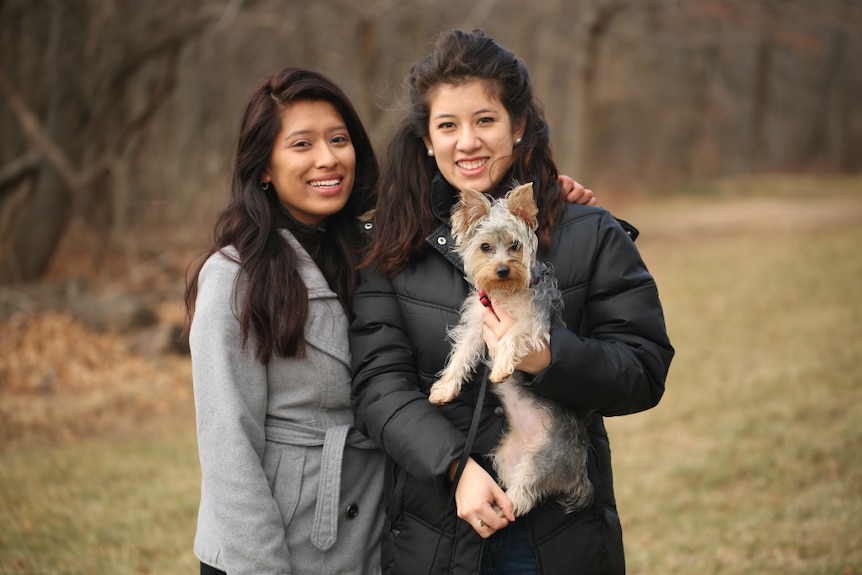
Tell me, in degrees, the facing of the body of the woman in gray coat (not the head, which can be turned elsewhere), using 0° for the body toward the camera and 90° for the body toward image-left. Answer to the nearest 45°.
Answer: approximately 315°

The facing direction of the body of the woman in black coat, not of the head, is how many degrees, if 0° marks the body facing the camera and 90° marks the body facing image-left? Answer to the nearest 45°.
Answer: approximately 0°

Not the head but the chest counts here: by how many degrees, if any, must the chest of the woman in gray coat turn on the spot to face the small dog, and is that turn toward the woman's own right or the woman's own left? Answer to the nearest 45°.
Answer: approximately 45° to the woman's own left

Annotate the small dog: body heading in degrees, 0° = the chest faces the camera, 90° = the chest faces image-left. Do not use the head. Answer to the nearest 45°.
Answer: approximately 45°

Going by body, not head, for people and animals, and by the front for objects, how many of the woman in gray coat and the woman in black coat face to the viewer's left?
0

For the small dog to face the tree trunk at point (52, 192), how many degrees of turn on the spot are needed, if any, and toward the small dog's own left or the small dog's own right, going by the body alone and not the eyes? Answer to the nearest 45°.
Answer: approximately 90° to the small dog's own right

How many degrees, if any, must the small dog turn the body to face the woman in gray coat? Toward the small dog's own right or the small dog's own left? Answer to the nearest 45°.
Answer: approximately 45° to the small dog's own right

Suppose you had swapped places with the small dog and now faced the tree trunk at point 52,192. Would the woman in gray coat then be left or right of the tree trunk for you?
left
